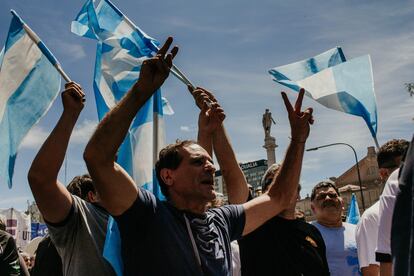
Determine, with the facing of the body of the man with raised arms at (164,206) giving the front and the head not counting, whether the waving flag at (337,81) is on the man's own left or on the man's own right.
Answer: on the man's own left

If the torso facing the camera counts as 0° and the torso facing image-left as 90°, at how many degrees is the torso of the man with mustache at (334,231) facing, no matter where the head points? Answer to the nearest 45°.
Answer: approximately 0°

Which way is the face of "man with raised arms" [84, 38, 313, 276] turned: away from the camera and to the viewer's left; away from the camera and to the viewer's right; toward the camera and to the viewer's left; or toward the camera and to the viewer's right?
toward the camera and to the viewer's right

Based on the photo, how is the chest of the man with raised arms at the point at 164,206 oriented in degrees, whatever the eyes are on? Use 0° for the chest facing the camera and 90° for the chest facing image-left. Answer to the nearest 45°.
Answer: approximately 315°

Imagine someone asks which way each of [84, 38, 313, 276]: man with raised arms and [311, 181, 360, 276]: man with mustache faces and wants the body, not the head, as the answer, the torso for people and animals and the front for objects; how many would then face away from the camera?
0

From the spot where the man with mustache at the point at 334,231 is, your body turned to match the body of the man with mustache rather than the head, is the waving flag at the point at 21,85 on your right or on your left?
on your right

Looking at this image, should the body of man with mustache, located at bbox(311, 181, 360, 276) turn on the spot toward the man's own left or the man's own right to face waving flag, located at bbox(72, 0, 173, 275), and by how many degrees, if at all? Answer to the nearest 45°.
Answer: approximately 45° to the man's own right
